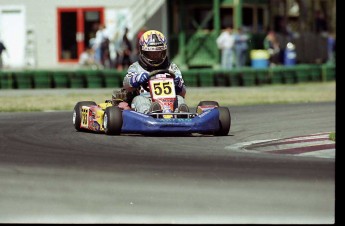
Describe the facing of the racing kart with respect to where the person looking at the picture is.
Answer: facing the viewer and to the right of the viewer

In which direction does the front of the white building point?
toward the camera

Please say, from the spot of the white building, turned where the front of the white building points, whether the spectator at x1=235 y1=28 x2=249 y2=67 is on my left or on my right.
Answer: on my left

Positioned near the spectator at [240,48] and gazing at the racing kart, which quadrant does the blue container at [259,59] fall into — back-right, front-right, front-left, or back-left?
back-left

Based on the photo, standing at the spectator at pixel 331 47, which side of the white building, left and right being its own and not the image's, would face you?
left

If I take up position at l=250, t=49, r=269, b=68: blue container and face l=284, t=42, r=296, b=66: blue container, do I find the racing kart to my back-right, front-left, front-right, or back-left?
back-right

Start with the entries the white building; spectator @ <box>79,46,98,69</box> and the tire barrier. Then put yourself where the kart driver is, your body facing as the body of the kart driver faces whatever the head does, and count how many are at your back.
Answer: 3

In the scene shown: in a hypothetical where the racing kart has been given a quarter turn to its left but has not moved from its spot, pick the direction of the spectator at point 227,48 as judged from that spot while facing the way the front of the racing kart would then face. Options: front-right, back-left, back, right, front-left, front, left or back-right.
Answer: front-left

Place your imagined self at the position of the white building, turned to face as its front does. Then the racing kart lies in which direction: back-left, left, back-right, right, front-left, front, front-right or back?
front

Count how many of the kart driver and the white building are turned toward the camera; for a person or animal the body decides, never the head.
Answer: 2

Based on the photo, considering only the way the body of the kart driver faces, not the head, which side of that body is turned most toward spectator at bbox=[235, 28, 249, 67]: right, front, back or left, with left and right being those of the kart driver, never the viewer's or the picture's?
back

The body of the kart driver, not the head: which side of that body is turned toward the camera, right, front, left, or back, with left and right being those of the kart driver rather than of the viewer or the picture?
front

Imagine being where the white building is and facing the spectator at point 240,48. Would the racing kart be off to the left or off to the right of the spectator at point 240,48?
right

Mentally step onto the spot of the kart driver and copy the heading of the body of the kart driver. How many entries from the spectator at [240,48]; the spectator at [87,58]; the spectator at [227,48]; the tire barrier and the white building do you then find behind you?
5

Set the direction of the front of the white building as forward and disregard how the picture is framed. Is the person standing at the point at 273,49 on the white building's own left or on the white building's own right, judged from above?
on the white building's own left

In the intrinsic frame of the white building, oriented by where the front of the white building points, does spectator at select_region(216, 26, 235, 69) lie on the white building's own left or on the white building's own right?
on the white building's own left
